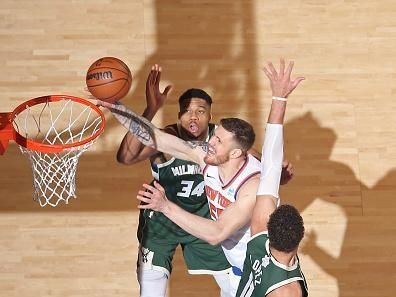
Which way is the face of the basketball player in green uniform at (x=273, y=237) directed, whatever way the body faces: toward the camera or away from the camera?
away from the camera

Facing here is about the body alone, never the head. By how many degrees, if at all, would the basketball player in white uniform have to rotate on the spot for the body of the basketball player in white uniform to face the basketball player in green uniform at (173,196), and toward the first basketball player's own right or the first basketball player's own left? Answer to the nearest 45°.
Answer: approximately 90° to the first basketball player's own right

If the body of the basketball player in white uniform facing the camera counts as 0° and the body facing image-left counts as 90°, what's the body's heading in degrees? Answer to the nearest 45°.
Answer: approximately 45°
